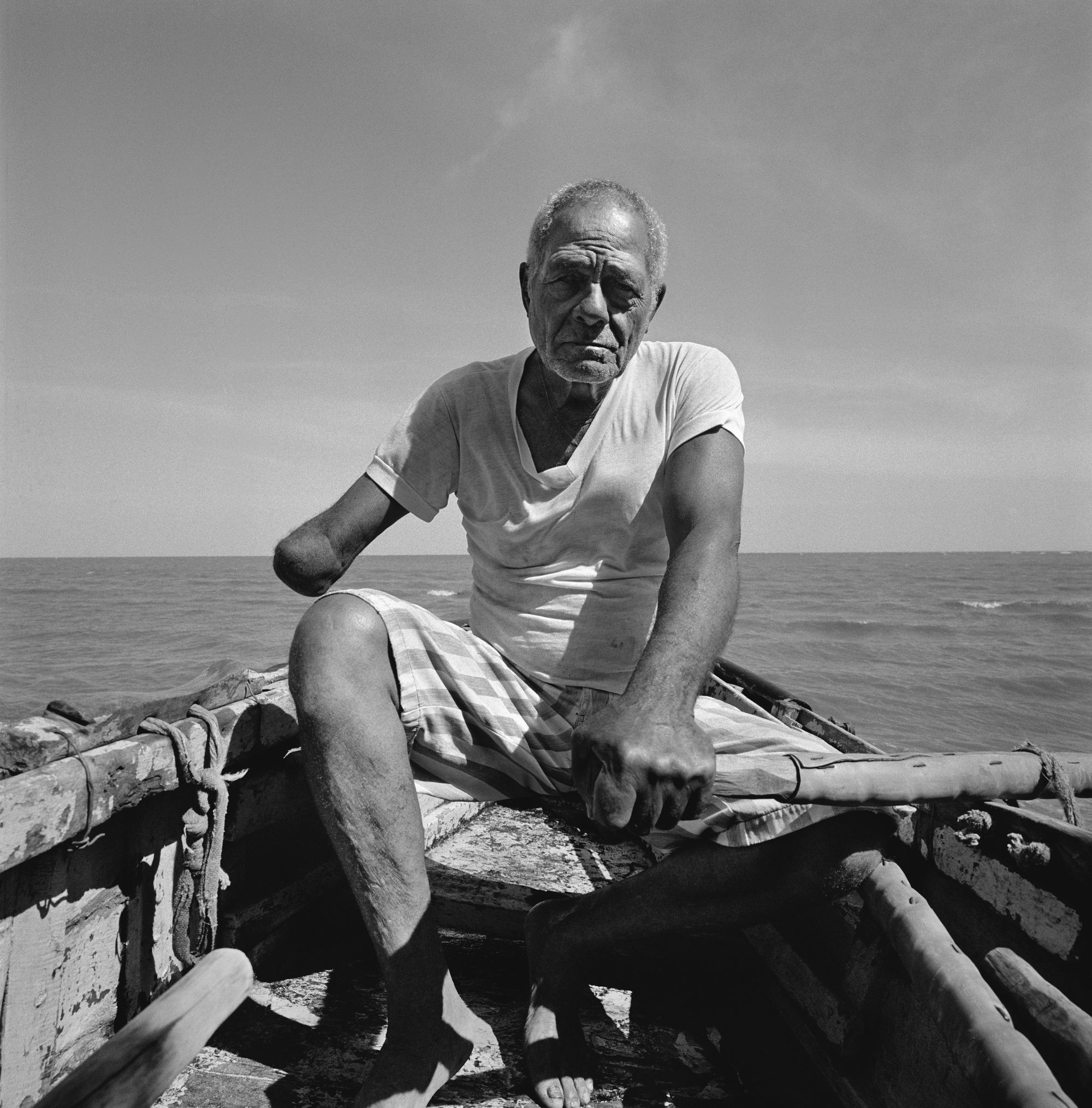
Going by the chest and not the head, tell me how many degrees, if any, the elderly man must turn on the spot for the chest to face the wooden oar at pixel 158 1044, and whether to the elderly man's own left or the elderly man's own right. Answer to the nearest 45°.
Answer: approximately 45° to the elderly man's own right

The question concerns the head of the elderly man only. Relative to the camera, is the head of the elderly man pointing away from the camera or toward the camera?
toward the camera

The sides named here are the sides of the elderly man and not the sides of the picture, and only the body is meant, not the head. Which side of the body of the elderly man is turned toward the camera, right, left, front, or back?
front
